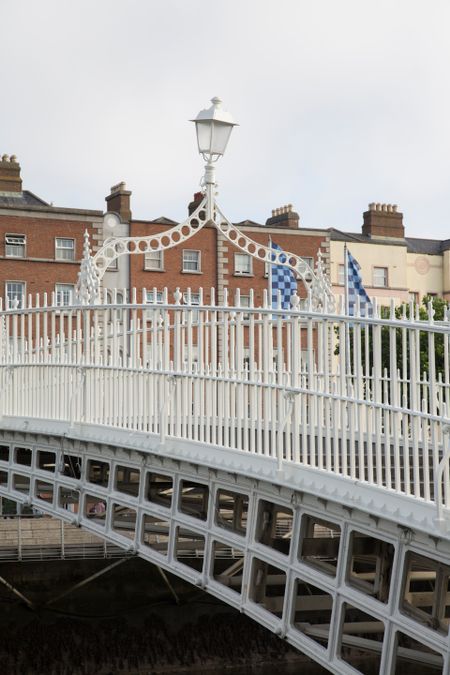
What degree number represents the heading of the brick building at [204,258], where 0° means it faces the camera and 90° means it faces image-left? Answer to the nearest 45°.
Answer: approximately 0°

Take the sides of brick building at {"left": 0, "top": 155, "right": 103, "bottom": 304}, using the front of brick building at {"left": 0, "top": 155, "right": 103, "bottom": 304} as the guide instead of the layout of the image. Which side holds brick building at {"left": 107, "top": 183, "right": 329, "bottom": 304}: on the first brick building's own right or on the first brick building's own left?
on the first brick building's own left

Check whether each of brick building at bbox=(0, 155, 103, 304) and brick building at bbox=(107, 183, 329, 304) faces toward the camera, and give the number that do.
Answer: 2

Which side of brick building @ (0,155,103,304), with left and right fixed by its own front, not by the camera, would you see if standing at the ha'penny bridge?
front

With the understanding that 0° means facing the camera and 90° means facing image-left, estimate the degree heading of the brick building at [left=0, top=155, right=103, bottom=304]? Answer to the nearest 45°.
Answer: approximately 0°

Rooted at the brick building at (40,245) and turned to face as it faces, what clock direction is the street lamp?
The street lamp is roughly at 12 o'clock from the brick building.

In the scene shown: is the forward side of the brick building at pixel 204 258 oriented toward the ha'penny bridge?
yes
